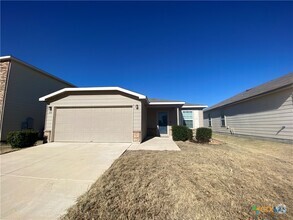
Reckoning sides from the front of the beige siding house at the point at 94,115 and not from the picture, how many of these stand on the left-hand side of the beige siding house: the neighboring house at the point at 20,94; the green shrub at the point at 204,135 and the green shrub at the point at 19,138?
1

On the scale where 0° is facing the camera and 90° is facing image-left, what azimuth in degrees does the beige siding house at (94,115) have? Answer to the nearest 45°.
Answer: approximately 0°

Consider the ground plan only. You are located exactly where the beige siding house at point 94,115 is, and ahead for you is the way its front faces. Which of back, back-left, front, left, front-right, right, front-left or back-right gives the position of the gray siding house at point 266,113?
left

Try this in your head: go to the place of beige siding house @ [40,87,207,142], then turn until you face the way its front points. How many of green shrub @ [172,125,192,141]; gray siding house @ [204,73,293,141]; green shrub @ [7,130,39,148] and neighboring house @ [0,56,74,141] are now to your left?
2

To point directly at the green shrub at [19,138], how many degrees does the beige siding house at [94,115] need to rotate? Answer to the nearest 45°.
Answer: approximately 90° to its right

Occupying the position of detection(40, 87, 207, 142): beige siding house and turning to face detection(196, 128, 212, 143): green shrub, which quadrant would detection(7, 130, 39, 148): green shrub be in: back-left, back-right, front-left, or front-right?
back-right

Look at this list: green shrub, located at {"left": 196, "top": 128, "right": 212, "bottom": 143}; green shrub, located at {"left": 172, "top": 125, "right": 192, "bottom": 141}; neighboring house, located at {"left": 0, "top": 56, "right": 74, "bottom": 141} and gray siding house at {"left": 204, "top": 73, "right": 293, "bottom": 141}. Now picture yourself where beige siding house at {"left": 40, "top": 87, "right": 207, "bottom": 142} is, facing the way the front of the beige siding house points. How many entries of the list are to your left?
3

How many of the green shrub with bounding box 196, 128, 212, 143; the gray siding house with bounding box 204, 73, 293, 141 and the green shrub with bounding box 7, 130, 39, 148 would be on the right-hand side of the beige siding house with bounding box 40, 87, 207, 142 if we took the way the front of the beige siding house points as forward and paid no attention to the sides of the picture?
1

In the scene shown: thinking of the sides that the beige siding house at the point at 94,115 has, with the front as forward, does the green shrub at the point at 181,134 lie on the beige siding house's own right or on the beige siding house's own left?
on the beige siding house's own left

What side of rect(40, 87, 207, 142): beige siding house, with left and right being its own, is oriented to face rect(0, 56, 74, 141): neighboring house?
right
